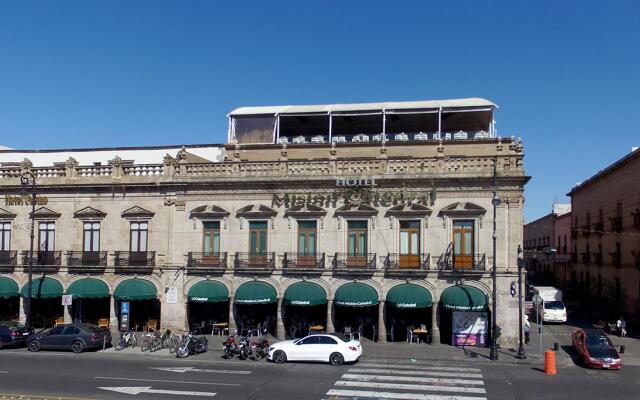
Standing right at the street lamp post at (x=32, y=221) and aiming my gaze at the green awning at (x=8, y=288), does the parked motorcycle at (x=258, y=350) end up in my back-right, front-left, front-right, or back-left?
back-right

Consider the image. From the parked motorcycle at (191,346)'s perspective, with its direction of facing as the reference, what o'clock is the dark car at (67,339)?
The dark car is roughly at 2 o'clock from the parked motorcycle.

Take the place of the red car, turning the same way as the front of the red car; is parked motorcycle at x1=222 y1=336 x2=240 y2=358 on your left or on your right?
on your right

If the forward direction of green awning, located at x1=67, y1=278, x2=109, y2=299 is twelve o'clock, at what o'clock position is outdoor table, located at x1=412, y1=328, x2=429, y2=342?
The outdoor table is roughly at 10 o'clock from the green awning.

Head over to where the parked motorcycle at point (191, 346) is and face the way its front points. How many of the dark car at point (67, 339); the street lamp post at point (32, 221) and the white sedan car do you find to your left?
1

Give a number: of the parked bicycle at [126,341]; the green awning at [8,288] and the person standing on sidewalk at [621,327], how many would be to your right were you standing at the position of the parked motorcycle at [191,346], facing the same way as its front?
2

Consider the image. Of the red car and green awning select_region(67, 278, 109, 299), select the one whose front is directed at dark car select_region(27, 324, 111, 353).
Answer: the green awning

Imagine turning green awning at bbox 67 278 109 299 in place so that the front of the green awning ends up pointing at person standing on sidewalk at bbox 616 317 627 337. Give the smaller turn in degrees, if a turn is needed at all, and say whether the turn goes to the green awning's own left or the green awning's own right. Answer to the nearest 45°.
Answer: approximately 90° to the green awning's own left

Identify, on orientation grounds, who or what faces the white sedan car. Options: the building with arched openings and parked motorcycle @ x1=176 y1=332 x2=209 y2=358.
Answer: the building with arched openings

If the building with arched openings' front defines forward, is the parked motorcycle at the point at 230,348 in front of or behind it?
in front
